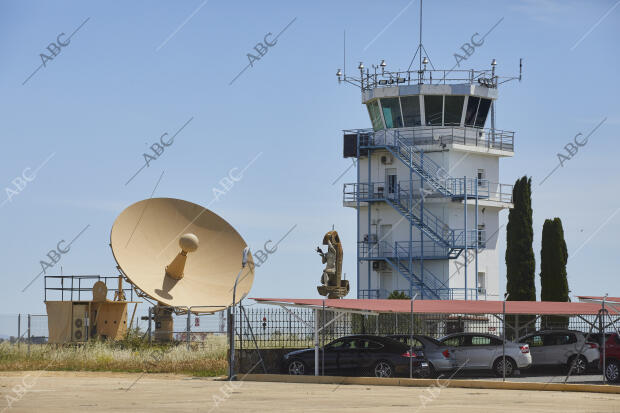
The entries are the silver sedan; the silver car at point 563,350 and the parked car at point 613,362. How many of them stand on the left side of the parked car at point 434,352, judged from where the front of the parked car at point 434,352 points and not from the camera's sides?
0

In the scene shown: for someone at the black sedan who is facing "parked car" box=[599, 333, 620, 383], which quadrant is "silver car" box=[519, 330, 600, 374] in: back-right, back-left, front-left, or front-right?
front-left

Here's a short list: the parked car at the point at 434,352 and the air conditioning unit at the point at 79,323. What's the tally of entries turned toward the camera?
1

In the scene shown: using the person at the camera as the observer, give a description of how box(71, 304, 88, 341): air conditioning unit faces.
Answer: facing the viewer

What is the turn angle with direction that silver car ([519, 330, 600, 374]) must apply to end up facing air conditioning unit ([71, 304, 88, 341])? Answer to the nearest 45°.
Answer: approximately 45° to its left

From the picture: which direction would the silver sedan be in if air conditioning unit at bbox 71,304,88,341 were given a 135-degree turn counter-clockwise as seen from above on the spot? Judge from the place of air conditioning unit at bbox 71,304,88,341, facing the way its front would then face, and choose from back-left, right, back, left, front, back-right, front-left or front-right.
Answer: right

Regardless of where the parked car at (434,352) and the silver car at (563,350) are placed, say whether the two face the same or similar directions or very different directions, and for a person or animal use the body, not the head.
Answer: same or similar directions

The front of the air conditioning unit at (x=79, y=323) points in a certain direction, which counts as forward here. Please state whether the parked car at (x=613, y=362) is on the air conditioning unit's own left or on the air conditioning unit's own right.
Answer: on the air conditioning unit's own left

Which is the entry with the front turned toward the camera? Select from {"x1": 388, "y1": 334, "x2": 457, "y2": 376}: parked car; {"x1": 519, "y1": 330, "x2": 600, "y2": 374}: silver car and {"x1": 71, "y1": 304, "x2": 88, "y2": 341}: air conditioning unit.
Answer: the air conditioning unit

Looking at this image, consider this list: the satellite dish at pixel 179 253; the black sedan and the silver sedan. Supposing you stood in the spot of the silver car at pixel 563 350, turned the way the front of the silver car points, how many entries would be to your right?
0
